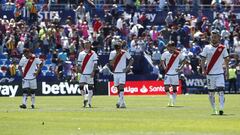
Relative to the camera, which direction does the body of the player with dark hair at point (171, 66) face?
toward the camera

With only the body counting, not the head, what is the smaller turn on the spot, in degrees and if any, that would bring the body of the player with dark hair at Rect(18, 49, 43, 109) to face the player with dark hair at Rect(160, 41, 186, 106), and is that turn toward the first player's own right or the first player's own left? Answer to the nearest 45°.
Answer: approximately 90° to the first player's own left

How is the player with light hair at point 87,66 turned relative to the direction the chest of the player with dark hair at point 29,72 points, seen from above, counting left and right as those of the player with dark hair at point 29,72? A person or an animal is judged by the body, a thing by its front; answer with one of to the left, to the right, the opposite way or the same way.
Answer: the same way

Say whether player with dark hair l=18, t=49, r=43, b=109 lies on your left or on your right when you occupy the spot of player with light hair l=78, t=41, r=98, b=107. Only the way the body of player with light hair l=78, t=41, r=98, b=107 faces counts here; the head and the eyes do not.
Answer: on your right

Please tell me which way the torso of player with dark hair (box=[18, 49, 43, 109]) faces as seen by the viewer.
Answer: toward the camera

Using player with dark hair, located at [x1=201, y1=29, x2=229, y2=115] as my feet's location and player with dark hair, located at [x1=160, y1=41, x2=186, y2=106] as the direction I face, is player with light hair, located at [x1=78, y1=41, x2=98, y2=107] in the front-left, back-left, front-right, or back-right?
front-left

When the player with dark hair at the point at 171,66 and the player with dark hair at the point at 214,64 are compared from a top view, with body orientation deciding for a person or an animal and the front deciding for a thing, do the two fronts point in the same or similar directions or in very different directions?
same or similar directions

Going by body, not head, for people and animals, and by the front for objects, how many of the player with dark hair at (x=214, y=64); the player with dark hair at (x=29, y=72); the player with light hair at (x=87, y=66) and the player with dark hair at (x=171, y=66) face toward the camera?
4

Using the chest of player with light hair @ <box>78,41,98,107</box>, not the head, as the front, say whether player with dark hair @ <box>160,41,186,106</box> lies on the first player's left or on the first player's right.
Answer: on the first player's left

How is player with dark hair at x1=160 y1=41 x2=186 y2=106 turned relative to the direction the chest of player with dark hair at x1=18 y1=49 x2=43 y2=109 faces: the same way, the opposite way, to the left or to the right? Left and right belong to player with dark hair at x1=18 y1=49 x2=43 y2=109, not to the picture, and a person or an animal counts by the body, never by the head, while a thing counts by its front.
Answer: the same way

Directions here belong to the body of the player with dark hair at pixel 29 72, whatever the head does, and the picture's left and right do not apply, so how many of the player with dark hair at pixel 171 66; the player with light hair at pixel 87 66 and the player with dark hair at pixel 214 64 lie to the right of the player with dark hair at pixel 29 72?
0

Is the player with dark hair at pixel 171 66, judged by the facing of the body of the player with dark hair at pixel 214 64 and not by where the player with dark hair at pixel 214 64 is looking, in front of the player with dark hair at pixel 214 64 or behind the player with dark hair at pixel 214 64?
behind

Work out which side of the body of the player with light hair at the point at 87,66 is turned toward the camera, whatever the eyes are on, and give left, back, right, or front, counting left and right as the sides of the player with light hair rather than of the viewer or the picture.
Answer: front

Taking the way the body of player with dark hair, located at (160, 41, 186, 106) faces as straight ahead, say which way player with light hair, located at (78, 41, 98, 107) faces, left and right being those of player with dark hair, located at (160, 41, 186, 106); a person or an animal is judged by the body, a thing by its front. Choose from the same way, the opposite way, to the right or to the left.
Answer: the same way
